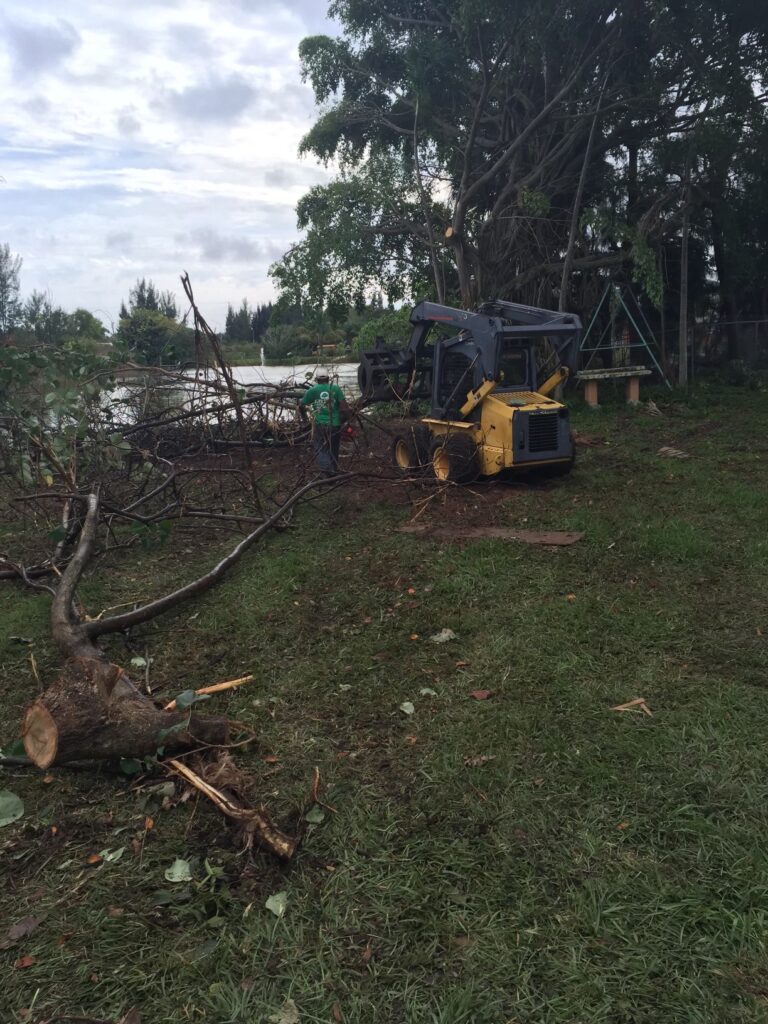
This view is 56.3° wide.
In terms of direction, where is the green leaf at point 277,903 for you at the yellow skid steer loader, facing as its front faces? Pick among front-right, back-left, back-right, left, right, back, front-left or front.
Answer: back-left

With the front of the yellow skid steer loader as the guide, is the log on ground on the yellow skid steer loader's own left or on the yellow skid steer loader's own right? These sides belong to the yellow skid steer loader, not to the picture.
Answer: on the yellow skid steer loader's own left

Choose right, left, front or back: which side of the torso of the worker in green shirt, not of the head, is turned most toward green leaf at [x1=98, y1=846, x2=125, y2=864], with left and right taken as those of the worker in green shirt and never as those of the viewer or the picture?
back

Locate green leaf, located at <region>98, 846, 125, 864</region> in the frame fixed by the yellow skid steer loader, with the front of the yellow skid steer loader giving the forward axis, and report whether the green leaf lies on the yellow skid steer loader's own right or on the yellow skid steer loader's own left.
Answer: on the yellow skid steer loader's own left

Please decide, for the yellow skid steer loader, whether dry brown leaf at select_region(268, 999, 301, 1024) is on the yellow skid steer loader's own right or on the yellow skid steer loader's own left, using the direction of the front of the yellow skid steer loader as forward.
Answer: on the yellow skid steer loader's own left

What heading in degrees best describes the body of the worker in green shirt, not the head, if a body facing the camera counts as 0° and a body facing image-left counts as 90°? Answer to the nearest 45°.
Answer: approximately 180°

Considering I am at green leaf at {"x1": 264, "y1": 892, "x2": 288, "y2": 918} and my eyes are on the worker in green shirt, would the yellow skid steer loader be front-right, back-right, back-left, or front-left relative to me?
front-right

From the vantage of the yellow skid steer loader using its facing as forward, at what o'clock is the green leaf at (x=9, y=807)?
The green leaf is roughly at 8 o'clock from the yellow skid steer loader.

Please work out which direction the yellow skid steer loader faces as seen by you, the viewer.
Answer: facing away from the viewer and to the left of the viewer

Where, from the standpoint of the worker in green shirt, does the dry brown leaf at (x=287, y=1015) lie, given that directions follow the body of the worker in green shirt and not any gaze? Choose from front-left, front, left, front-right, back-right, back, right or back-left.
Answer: back

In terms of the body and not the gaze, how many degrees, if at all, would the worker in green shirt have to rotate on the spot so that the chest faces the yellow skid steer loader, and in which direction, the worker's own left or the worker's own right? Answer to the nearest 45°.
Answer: approximately 90° to the worker's own right

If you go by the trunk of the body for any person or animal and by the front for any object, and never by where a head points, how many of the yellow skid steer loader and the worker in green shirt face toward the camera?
0

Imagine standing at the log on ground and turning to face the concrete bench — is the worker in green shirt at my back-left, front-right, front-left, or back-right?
front-left

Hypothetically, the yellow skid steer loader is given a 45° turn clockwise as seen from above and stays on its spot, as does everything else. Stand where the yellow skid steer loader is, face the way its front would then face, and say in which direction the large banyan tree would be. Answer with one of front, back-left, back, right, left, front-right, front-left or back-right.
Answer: front

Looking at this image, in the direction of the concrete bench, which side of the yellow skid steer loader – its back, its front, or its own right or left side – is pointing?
right
